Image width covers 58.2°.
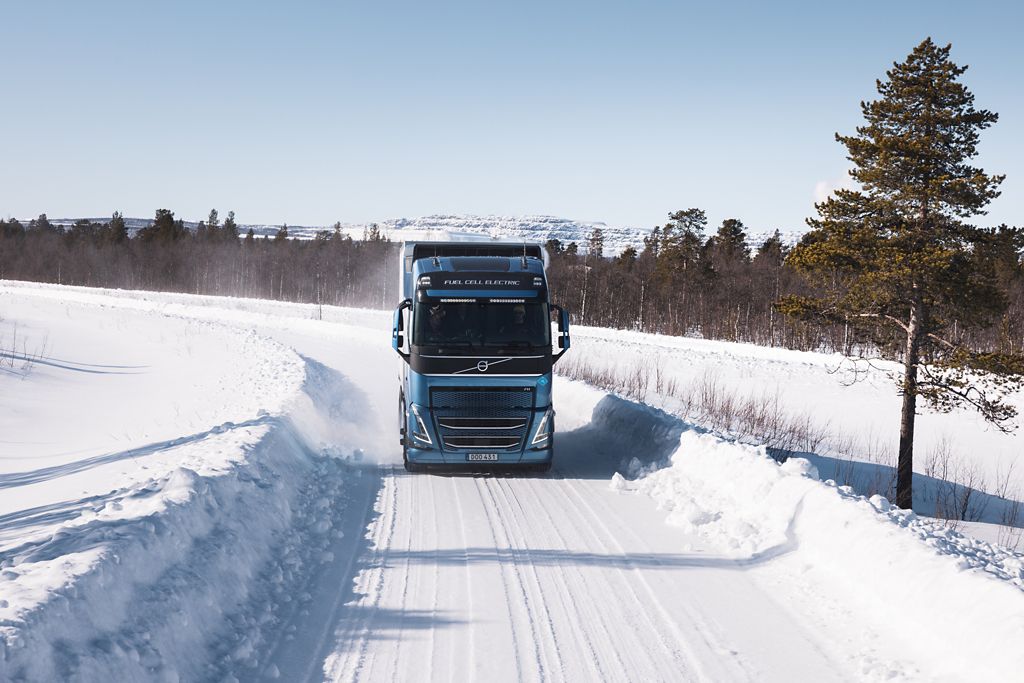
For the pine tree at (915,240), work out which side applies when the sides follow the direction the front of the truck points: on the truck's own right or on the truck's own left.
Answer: on the truck's own left

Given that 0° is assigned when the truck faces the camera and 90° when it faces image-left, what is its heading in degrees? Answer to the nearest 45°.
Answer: approximately 0°
